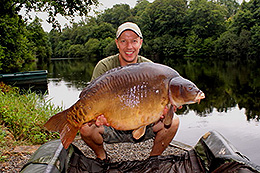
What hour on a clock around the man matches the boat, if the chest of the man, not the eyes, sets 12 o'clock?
The boat is roughly at 5 o'clock from the man.

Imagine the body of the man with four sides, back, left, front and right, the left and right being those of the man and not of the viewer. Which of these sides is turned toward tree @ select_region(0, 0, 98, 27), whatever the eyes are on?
back

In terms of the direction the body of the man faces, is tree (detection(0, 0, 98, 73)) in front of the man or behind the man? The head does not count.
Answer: behind

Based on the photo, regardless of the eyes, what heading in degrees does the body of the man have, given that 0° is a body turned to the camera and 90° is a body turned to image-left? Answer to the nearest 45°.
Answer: approximately 0°
